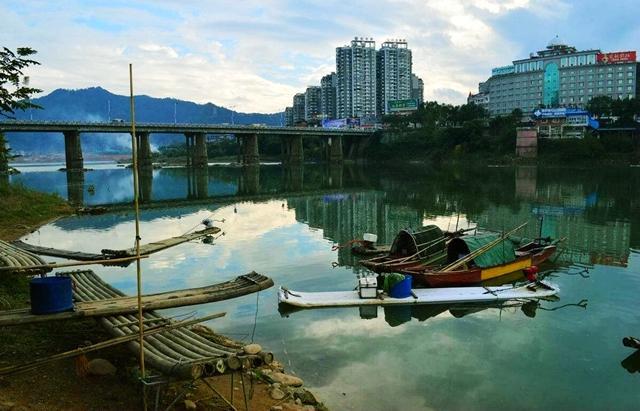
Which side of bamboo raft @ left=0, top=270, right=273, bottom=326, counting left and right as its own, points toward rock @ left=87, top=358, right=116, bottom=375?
right

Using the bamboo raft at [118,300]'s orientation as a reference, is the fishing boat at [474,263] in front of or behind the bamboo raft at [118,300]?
in front

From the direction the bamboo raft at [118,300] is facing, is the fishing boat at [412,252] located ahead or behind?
ahead

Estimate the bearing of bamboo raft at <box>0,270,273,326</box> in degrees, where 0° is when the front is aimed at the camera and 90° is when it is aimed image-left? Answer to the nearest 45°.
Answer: approximately 270°

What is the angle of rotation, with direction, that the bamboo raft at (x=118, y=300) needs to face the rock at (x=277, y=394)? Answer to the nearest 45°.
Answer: approximately 45° to its right

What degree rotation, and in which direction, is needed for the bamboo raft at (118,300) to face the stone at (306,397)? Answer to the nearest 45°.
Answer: approximately 45° to its right

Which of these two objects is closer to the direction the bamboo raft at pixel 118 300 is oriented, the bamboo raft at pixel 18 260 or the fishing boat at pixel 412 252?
the fishing boat

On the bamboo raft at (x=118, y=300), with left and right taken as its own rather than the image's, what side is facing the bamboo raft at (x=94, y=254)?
left

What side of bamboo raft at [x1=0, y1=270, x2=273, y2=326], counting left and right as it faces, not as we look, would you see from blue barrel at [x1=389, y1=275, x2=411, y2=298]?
front

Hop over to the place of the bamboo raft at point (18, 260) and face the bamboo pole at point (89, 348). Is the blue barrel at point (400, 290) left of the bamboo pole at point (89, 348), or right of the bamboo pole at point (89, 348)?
left
